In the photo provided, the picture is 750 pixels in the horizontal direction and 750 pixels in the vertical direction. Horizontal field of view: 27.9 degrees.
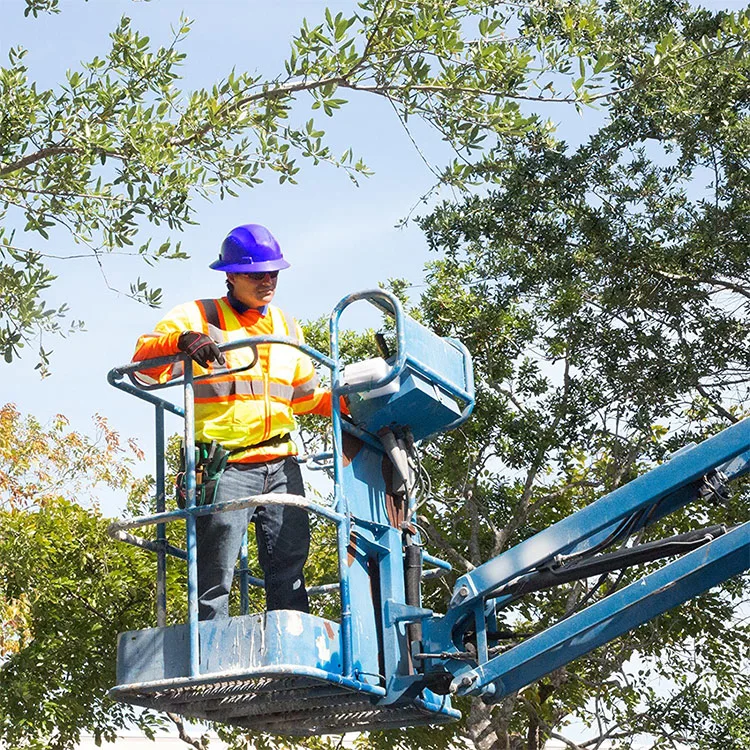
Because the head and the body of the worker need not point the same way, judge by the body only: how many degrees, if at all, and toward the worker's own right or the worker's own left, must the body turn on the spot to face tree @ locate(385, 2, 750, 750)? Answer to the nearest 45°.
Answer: approximately 90° to the worker's own left

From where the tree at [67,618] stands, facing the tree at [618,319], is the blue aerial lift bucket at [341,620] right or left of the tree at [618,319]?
right

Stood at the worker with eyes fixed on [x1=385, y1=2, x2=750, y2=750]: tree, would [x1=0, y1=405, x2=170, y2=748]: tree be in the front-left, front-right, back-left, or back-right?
front-left

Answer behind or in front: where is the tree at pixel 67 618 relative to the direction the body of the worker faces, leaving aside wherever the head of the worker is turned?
behind

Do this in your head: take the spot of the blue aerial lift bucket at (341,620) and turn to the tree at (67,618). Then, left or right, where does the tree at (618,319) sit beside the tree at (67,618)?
right
